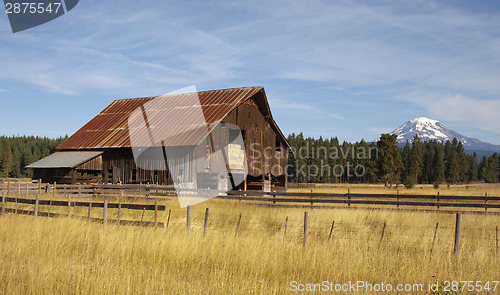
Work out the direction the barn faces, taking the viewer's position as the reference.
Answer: facing the viewer and to the right of the viewer
